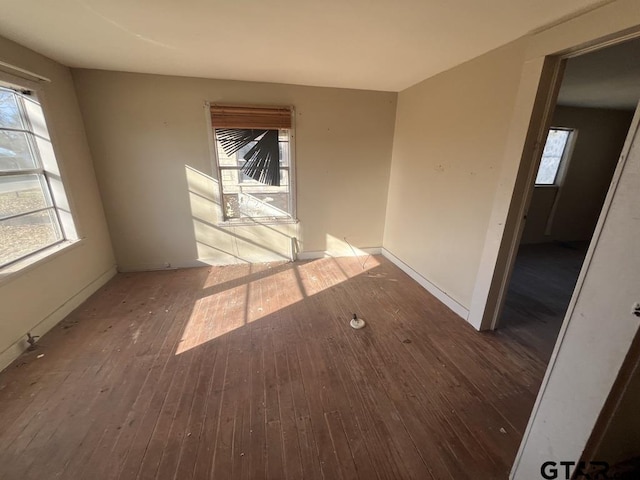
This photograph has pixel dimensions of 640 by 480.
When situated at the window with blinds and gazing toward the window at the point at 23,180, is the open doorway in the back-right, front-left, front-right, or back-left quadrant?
back-left

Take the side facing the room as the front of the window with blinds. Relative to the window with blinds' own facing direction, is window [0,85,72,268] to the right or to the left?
on its right

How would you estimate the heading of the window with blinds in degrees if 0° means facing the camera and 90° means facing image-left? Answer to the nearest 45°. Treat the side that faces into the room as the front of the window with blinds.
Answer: approximately 0°

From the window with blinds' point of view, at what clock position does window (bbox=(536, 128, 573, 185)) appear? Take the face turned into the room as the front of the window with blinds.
The window is roughly at 9 o'clock from the window with blinds.

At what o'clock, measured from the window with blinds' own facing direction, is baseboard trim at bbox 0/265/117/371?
The baseboard trim is roughly at 2 o'clock from the window with blinds.
